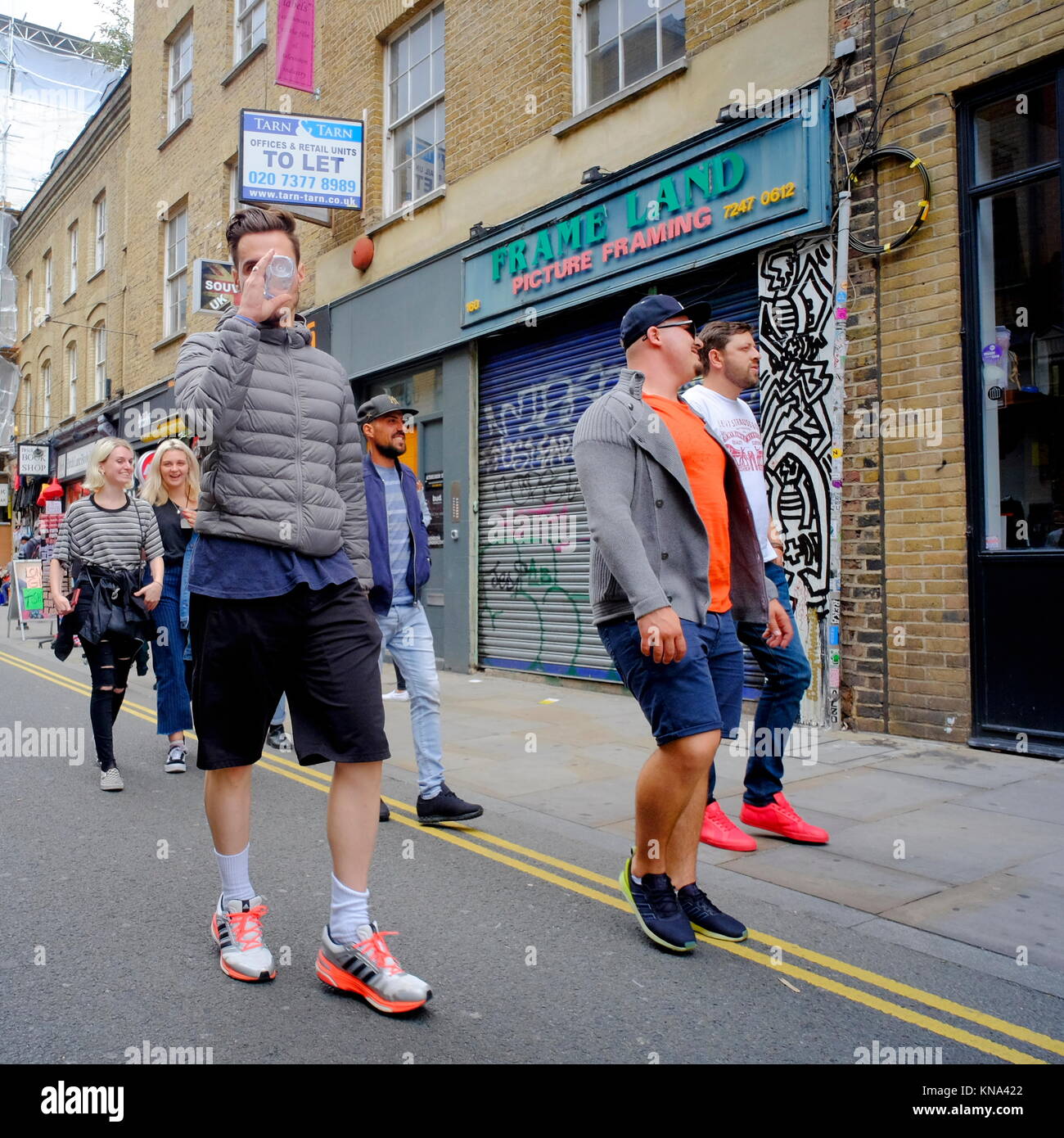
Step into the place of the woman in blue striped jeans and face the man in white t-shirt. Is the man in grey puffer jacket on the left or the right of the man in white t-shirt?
right

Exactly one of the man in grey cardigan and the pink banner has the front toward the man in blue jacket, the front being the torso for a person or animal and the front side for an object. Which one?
the pink banner

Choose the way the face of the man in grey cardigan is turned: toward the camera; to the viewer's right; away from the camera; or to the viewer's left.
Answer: to the viewer's right

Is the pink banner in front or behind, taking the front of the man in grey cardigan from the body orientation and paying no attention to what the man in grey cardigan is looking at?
behind

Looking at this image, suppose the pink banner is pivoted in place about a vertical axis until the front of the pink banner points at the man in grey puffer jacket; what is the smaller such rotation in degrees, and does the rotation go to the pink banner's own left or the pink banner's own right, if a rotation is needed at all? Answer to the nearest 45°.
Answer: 0° — it already faces them

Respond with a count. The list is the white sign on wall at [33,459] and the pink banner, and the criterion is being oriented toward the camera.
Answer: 2

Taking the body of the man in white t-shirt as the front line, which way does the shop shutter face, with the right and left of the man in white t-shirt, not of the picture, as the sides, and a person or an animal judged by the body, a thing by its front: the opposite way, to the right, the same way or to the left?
to the right

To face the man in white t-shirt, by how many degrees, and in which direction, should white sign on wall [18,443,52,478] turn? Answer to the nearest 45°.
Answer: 0° — it already faces them

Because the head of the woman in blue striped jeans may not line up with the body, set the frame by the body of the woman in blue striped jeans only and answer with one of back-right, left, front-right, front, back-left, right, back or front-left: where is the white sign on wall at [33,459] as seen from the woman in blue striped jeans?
back
